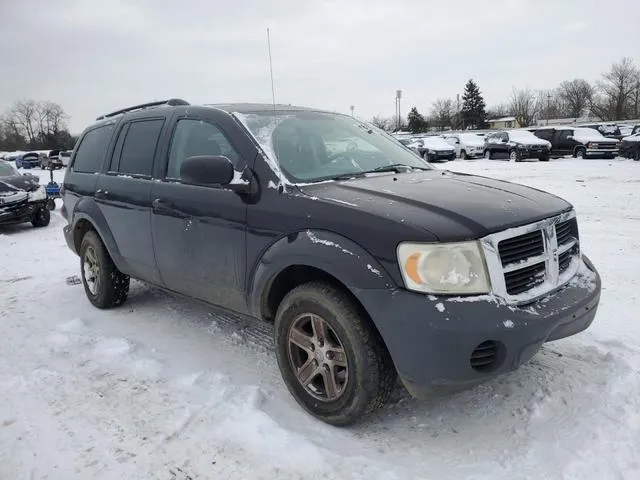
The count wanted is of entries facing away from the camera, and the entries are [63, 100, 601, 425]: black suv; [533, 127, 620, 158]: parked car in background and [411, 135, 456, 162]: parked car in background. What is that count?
0

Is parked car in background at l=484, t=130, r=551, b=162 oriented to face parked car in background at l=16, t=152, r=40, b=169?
no

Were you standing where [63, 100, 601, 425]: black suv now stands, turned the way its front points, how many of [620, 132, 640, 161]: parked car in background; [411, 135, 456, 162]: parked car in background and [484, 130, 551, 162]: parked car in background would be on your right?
0

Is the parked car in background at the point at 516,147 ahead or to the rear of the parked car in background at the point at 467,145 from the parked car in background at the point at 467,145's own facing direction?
ahead

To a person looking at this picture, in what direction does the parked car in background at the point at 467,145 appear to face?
facing the viewer and to the right of the viewer

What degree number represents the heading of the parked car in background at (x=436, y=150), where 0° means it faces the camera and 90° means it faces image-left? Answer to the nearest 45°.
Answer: approximately 315°

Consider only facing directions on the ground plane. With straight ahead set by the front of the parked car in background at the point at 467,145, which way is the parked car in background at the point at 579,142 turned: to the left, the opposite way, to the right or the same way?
the same way

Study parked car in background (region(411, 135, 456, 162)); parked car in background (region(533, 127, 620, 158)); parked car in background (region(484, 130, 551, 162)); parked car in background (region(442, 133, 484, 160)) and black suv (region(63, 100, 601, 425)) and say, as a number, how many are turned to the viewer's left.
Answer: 0

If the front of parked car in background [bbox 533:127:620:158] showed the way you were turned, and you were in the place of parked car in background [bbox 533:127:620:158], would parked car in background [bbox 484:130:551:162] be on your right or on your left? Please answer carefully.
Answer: on your right

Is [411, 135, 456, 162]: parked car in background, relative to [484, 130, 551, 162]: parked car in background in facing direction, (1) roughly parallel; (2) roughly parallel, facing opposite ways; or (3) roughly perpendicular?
roughly parallel

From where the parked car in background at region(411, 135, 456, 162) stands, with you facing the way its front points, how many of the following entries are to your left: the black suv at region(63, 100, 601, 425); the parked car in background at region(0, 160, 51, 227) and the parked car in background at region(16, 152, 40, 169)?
0

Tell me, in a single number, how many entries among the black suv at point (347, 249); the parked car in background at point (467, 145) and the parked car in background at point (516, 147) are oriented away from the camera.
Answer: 0

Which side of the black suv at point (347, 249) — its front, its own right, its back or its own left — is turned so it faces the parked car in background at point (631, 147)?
left
